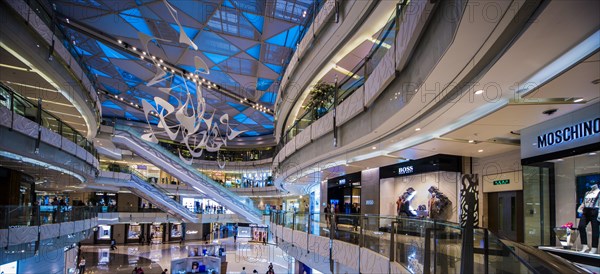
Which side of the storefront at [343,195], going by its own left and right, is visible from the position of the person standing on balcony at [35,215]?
front

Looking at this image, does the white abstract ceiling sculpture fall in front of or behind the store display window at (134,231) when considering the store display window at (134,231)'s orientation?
in front

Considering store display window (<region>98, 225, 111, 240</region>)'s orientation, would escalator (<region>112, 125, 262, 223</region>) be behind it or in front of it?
in front

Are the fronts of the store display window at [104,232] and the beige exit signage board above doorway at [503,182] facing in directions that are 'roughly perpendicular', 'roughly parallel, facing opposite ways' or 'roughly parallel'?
roughly perpendicular

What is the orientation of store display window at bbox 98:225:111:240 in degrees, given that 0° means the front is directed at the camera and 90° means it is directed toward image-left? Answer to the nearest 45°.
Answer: approximately 0°

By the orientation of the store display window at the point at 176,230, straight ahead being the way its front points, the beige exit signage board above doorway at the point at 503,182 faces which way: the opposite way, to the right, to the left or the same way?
to the right

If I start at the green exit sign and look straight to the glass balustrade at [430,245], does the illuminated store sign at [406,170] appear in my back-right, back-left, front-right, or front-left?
back-right
